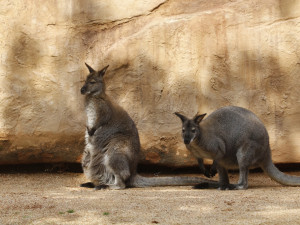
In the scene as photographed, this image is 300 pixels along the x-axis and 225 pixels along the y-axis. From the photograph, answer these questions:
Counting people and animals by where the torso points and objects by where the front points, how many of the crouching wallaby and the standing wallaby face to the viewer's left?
2

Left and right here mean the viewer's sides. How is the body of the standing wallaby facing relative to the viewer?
facing to the left of the viewer

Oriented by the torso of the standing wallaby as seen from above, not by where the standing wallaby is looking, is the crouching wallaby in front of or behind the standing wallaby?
behind

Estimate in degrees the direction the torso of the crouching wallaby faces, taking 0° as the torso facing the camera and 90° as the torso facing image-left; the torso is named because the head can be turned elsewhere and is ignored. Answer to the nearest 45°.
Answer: approximately 90°

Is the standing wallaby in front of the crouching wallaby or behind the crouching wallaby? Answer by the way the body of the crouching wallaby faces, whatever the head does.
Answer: in front
